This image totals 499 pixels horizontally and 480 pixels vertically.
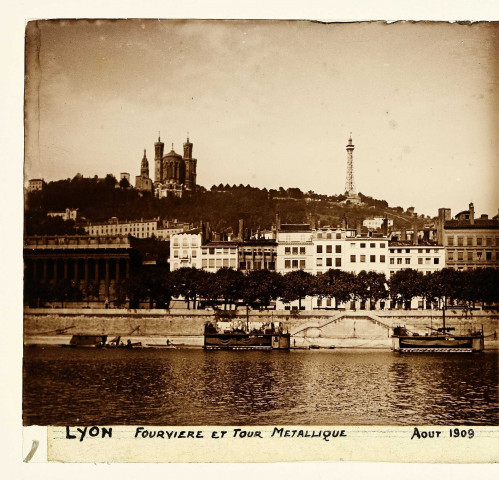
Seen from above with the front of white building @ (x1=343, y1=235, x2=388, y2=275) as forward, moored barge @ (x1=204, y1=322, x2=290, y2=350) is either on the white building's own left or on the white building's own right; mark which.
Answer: on the white building's own right

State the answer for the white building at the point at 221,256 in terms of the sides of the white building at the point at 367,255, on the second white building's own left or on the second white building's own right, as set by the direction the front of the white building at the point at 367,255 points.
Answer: on the second white building's own right
